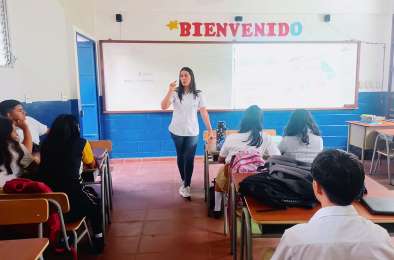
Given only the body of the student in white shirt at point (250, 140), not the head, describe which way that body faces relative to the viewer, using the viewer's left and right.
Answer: facing away from the viewer

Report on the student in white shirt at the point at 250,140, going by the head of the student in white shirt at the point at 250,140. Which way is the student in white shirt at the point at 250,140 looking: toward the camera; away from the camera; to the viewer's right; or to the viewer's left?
away from the camera

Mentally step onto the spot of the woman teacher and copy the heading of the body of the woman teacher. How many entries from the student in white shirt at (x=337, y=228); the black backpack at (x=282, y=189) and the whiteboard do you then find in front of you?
2

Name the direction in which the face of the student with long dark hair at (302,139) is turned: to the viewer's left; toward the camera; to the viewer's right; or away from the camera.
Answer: away from the camera

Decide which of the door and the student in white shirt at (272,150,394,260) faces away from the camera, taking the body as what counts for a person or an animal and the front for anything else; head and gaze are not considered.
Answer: the student in white shirt

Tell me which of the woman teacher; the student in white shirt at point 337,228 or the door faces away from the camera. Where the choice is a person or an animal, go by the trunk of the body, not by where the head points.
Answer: the student in white shirt

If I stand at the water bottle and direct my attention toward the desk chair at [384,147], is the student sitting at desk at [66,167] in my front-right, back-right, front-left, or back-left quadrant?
back-right

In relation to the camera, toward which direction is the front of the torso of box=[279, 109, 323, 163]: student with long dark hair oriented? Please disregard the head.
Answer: away from the camera

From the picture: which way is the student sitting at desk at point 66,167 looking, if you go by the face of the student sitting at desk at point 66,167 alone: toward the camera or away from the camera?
away from the camera

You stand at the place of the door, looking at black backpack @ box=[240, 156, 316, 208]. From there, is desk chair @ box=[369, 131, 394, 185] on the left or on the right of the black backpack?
left

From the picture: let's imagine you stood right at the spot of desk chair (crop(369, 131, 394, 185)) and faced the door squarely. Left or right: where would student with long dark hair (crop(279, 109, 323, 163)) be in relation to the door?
left

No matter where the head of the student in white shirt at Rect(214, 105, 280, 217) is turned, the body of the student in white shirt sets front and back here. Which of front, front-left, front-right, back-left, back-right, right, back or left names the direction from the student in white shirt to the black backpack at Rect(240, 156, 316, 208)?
back

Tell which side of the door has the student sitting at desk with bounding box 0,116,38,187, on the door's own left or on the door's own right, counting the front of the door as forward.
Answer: on the door's own right

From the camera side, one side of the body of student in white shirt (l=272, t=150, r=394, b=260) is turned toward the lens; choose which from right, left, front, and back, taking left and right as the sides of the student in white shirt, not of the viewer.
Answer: back

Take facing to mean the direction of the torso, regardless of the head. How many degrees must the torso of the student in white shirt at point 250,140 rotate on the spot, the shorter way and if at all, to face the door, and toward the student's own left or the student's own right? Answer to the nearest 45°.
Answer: approximately 45° to the student's own left

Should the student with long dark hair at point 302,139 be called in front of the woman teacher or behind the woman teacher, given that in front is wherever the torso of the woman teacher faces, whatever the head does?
in front
